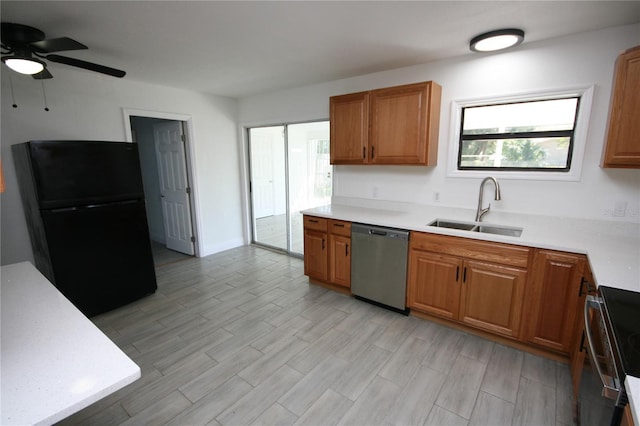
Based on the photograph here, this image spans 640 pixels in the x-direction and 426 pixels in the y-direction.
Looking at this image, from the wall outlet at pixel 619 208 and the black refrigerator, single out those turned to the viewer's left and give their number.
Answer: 0

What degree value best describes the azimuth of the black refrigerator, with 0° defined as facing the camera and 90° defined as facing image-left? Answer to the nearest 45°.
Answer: approximately 315°

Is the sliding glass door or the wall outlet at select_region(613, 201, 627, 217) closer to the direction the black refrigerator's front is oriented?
the wall outlet

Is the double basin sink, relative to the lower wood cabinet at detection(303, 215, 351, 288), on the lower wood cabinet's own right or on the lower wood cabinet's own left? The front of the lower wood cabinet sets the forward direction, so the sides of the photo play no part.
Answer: on the lower wood cabinet's own left

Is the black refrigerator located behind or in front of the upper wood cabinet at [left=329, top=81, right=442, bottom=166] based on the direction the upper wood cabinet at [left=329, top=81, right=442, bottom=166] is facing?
in front

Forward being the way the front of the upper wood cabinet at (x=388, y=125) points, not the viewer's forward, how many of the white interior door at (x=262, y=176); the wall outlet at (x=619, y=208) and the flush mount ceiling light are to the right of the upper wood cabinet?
1

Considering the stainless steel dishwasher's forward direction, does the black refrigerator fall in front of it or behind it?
in front

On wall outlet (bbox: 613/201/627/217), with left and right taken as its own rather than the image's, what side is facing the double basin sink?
right
